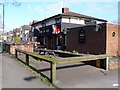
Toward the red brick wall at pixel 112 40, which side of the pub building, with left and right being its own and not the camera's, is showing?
left
